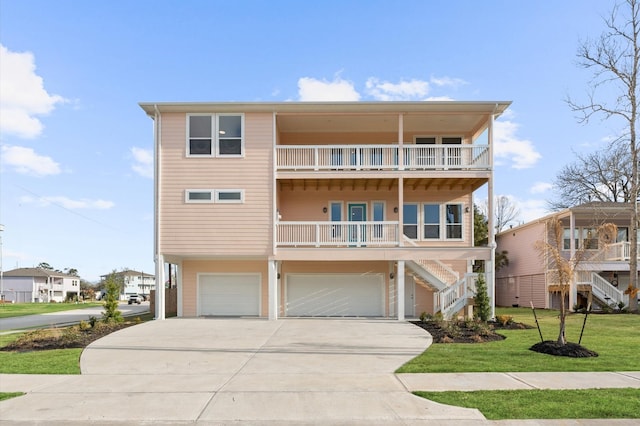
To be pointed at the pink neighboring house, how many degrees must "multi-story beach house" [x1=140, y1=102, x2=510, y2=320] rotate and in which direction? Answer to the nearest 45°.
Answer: approximately 135° to its left

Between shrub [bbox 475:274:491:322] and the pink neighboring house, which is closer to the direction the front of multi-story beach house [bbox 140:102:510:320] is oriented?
the shrub

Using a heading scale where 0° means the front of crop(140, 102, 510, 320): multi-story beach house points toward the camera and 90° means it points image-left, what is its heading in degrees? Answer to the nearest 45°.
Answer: approximately 0°
